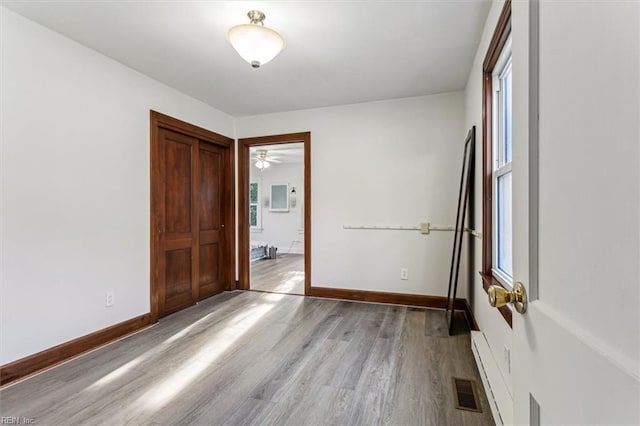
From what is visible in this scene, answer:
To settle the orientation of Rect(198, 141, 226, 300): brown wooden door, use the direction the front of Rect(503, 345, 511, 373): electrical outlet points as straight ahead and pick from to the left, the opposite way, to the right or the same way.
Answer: the opposite way

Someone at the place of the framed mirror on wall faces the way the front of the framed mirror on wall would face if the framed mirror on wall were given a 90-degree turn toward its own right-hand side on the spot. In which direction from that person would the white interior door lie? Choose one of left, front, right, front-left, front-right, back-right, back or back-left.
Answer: left

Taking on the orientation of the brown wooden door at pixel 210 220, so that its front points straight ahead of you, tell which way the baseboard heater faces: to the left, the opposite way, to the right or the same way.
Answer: the opposite way

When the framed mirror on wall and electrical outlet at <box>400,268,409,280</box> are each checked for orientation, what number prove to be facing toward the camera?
2

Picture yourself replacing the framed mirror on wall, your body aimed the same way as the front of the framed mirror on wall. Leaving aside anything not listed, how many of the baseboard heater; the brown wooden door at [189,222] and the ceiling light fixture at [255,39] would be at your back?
0

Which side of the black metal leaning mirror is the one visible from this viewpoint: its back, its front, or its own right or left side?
left

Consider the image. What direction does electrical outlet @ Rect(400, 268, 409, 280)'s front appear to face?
toward the camera

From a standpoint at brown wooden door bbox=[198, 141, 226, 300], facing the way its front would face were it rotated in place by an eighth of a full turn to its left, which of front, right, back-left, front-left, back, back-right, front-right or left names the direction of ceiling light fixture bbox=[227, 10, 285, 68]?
right

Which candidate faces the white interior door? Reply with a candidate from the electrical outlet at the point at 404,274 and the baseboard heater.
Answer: the electrical outlet

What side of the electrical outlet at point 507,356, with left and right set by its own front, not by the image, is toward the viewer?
left

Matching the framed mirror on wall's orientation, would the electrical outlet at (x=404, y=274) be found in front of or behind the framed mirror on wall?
in front

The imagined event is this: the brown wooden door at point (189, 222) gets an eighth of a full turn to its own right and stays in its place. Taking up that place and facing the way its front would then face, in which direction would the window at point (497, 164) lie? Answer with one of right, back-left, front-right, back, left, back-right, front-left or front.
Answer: front-left

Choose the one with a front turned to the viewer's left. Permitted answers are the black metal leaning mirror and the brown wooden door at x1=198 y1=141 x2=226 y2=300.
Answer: the black metal leaning mirror

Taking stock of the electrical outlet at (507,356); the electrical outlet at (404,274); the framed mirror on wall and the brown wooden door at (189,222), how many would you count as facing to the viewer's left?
1

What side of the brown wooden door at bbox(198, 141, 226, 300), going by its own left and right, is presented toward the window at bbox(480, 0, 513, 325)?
front

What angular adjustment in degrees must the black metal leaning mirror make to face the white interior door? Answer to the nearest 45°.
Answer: approximately 90° to its left

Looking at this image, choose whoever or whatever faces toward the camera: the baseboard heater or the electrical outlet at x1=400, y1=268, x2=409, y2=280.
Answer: the electrical outlet

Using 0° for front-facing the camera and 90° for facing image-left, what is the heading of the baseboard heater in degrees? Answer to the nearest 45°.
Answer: approximately 90°

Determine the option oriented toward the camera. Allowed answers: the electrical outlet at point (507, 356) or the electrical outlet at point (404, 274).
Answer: the electrical outlet at point (404, 274)

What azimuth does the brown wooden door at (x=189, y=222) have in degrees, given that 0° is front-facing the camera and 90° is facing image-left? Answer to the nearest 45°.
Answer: approximately 315°
